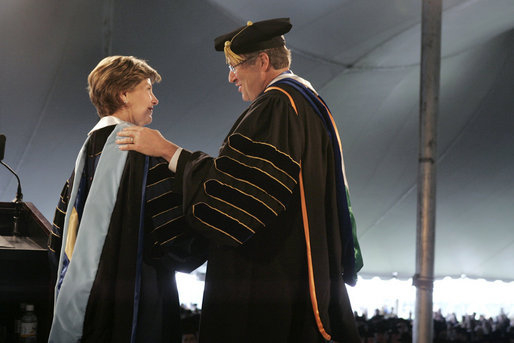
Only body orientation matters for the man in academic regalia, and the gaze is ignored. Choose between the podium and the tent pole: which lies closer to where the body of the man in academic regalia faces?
the podium

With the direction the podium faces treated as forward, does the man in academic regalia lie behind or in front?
behind

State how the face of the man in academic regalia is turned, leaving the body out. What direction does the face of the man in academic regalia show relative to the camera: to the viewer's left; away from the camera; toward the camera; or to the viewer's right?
to the viewer's left

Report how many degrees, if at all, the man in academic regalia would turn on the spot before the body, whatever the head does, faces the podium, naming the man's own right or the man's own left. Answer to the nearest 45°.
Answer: approximately 45° to the man's own right

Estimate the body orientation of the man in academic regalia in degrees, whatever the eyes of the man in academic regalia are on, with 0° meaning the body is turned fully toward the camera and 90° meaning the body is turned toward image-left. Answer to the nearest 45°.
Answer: approximately 90°

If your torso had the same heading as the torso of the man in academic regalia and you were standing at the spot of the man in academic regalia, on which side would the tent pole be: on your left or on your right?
on your right

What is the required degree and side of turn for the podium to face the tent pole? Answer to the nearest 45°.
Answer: approximately 45° to its right
